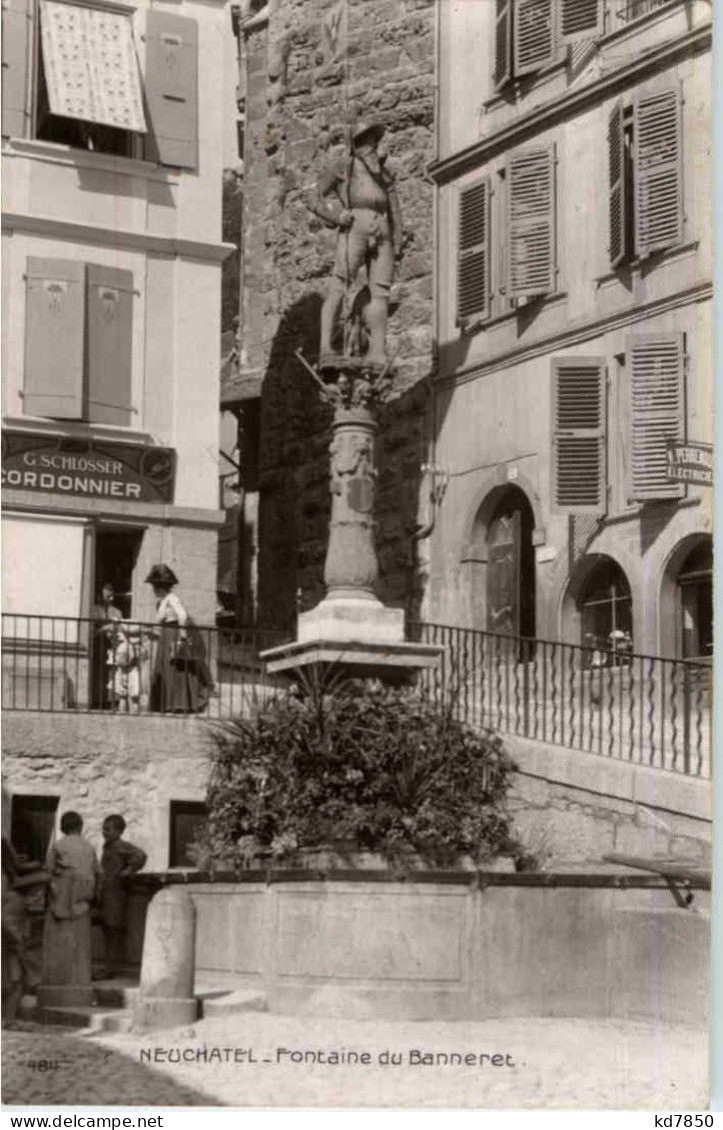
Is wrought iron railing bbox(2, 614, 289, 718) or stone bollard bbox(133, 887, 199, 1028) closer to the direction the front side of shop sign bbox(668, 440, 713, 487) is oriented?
the stone bollard

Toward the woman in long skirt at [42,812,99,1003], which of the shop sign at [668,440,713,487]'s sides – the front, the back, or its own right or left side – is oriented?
front

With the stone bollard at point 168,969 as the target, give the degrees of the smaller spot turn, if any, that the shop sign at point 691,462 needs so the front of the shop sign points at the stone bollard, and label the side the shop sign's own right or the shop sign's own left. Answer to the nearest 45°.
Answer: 0° — it already faces it

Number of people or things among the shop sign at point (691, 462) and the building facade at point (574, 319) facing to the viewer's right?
0

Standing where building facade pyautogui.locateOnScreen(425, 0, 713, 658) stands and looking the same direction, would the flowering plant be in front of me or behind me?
in front

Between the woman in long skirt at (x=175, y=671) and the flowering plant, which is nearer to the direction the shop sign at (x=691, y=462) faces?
the flowering plant

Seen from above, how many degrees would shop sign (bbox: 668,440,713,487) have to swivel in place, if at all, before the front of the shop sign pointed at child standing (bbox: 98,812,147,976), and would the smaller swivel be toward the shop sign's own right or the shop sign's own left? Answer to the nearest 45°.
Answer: approximately 45° to the shop sign's own right

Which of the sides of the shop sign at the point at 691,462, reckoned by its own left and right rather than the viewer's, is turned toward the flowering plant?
front

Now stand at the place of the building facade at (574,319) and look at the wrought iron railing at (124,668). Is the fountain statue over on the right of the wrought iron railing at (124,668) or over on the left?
left

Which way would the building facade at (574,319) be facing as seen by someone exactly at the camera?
facing the viewer and to the left of the viewer

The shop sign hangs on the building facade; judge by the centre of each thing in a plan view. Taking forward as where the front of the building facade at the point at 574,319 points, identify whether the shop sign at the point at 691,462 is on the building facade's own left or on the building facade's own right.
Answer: on the building facade's own left
